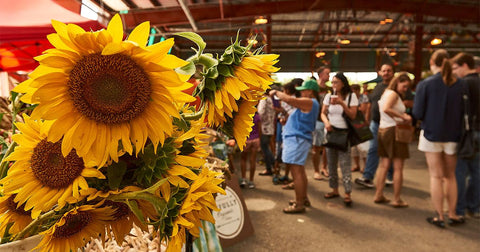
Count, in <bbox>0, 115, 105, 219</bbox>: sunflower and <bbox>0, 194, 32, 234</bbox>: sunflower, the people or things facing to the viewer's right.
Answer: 0

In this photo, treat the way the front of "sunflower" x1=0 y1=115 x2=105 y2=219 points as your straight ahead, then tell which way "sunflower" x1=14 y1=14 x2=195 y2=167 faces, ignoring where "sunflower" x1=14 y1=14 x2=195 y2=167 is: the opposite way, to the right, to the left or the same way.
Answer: the same way

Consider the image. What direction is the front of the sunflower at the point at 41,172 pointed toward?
toward the camera

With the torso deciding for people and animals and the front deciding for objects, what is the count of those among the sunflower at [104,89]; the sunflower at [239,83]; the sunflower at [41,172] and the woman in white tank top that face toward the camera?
2

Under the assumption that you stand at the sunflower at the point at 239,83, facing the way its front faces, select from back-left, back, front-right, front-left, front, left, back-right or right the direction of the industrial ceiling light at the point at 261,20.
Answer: left

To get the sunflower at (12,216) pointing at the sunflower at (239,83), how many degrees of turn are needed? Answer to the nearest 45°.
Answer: approximately 45° to its left

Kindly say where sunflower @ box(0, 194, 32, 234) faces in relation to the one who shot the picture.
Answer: facing the viewer

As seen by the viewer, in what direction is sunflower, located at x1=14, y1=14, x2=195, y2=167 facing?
toward the camera

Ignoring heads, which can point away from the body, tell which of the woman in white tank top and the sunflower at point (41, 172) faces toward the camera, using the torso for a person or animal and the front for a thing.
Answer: the sunflower
